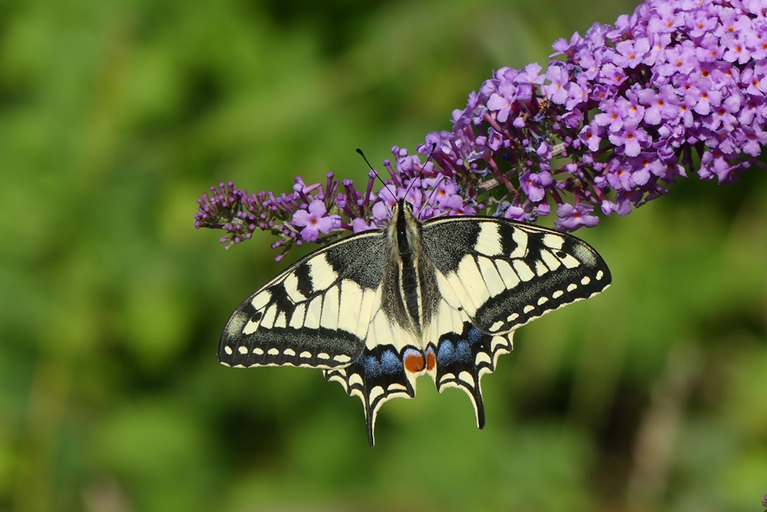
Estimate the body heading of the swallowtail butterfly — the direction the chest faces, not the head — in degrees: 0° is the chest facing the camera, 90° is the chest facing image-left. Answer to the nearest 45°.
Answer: approximately 180°
